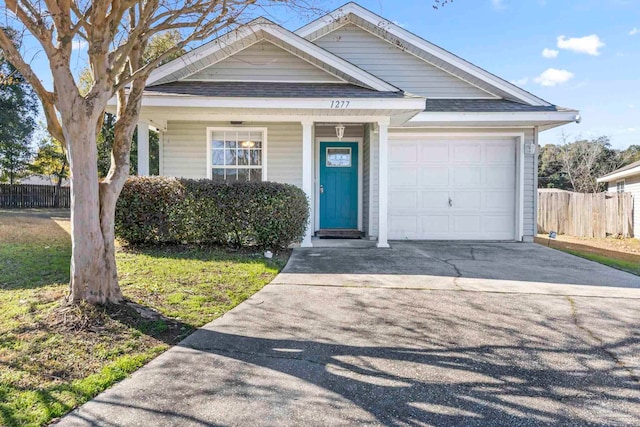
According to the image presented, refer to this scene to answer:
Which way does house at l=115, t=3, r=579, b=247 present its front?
toward the camera

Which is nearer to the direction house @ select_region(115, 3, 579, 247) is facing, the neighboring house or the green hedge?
the green hedge

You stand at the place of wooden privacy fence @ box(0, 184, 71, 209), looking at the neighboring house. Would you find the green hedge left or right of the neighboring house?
right

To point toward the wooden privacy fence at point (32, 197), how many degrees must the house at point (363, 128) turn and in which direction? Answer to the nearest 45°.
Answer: approximately 135° to its right

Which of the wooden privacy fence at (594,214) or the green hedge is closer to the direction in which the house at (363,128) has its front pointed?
the green hedge

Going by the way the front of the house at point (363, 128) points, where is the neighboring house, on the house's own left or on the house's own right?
on the house's own left

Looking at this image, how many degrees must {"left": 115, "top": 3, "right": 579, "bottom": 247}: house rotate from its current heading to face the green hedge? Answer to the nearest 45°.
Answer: approximately 45° to its right

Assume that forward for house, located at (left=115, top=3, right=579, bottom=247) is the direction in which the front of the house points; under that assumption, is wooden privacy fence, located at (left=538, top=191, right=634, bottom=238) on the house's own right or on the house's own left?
on the house's own left
